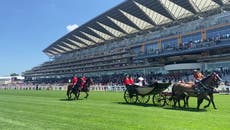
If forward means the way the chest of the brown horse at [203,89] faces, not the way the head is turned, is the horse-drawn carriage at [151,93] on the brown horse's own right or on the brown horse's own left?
on the brown horse's own left

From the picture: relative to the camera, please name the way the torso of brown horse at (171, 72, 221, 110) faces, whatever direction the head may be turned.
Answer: to the viewer's right
